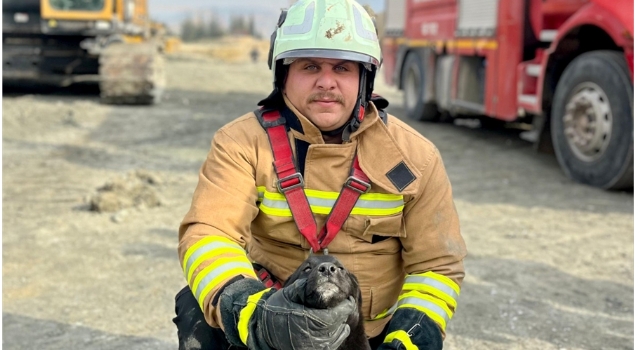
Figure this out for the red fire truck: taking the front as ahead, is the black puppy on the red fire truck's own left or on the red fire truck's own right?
on the red fire truck's own right

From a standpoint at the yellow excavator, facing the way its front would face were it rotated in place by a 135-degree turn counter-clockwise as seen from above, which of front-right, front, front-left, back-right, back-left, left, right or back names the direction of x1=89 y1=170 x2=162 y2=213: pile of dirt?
back-right

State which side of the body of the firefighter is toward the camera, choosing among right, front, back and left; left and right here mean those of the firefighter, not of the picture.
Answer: front

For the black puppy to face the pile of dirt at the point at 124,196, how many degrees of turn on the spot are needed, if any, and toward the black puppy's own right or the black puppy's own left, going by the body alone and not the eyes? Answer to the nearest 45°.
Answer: approximately 180°

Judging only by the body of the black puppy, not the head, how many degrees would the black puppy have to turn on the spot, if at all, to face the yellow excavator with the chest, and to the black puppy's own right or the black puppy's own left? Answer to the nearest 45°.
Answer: approximately 180°

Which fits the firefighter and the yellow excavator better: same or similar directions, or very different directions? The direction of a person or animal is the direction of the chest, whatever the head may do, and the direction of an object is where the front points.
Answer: same or similar directions

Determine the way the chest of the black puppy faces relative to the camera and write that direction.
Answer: toward the camera

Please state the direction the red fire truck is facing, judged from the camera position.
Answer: facing the viewer and to the right of the viewer

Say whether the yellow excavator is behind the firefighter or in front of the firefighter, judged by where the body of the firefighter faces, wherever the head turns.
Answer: behind

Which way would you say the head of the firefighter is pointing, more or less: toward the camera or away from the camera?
toward the camera

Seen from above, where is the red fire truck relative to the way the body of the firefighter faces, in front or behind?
behind

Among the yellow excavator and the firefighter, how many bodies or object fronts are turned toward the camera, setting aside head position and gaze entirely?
2
